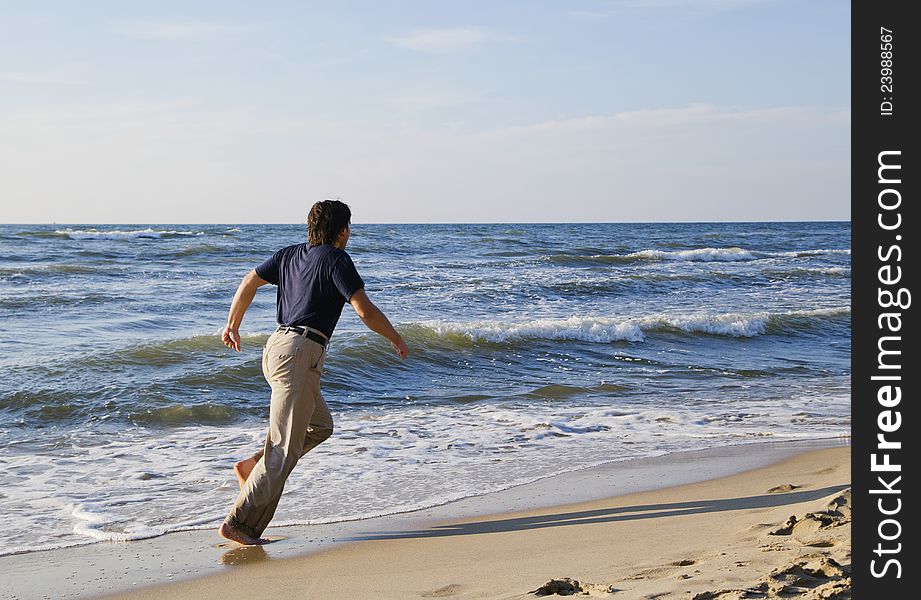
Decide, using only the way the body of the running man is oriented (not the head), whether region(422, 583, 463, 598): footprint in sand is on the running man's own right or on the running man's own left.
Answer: on the running man's own right

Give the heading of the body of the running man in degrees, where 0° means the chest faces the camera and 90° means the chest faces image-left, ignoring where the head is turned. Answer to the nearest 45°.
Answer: approximately 225°

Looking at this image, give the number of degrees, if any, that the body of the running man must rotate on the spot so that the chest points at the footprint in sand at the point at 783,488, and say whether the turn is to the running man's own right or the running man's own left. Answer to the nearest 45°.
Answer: approximately 45° to the running man's own right

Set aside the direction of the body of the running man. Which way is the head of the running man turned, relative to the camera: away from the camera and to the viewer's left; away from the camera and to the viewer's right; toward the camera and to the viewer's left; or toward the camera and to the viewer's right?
away from the camera and to the viewer's right
